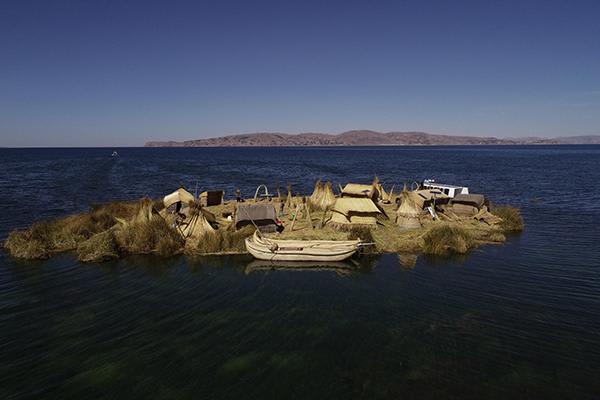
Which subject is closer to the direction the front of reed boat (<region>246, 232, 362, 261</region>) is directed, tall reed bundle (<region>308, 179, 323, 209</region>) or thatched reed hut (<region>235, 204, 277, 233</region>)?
the thatched reed hut

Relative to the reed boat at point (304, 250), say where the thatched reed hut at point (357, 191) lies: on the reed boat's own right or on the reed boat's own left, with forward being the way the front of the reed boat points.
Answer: on the reed boat's own right

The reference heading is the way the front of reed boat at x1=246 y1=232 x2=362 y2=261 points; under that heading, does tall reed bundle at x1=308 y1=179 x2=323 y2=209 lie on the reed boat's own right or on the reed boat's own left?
on the reed boat's own right

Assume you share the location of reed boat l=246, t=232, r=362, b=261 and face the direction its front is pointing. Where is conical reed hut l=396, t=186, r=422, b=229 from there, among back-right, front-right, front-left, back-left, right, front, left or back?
back-right

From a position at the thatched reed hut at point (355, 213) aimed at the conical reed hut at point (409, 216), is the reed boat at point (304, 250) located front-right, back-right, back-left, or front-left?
back-right

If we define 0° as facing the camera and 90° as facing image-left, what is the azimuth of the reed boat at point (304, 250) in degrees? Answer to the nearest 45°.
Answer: approximately 90°
